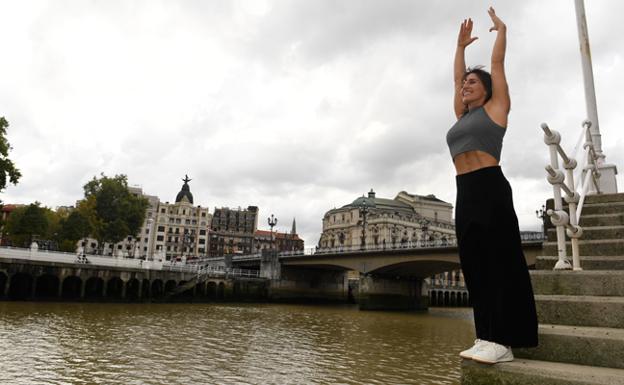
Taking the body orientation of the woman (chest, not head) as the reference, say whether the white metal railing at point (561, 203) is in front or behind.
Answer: behind

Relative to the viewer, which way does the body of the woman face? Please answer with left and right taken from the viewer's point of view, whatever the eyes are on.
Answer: facing the viewer and to the left of the viewer

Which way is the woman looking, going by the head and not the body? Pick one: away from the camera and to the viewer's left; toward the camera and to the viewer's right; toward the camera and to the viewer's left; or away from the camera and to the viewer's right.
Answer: toward the camera and to the viewer's left

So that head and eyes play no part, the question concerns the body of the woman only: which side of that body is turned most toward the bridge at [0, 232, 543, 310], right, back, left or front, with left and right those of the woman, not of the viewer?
right

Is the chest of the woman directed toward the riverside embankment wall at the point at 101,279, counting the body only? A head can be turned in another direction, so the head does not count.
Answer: no
